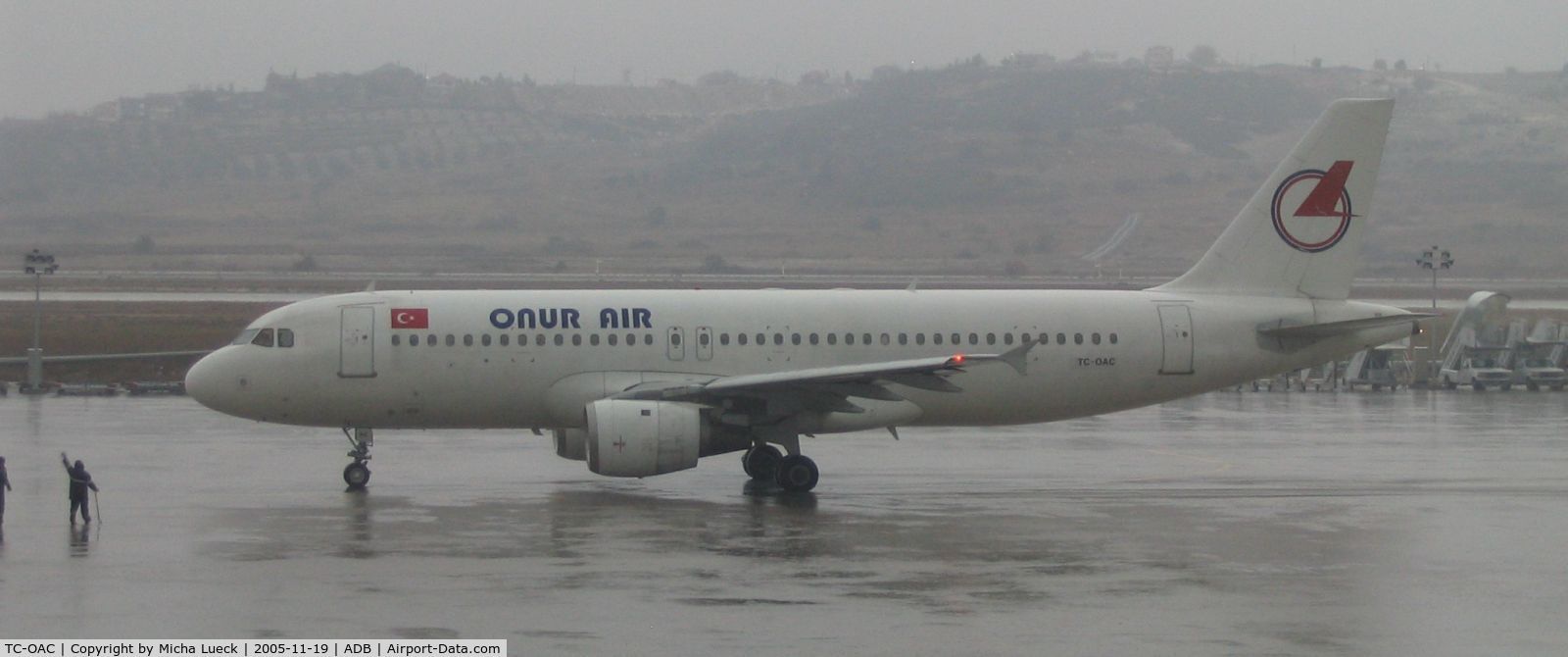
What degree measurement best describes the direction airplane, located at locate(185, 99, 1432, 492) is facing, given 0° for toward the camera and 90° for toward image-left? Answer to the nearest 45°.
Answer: approximately 90°

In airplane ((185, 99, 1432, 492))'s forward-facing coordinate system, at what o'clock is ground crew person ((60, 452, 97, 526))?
The ground crew person is roughly at 11 o'clock from the airplane.
